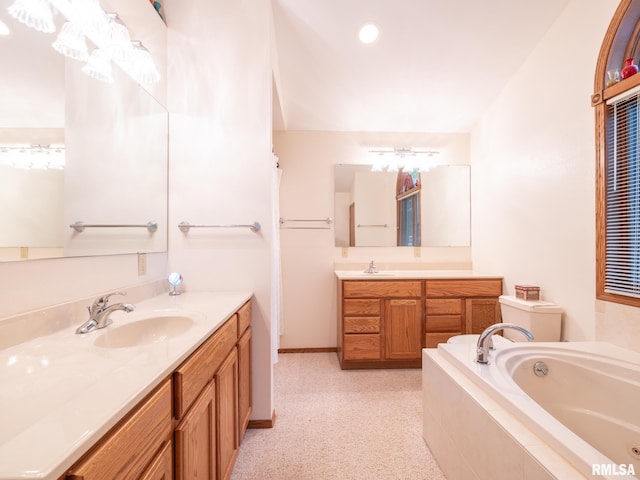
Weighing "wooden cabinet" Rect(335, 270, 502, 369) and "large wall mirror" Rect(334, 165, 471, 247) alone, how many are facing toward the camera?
2

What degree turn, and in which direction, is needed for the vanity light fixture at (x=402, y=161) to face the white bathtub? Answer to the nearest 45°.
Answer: approximately 45° to its left

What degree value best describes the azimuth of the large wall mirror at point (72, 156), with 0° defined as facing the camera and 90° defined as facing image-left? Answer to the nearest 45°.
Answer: approximately 315°

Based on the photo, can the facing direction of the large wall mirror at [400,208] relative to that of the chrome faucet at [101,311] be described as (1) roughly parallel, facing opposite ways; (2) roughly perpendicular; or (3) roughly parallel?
roughly perpendicular

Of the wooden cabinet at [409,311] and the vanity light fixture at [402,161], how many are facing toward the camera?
2

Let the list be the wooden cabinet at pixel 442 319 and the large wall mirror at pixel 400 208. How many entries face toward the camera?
2

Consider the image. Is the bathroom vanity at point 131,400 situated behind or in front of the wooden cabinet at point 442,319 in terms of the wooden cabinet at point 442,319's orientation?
in front

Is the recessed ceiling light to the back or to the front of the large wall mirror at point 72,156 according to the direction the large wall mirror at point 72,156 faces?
to the front

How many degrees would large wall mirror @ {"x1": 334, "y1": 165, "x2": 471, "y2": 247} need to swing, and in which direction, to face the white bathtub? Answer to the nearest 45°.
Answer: approximately 45° to its left

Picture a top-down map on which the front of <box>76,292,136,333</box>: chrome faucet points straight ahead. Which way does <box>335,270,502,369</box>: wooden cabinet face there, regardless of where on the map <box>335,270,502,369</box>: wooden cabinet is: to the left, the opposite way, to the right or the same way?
to the right
